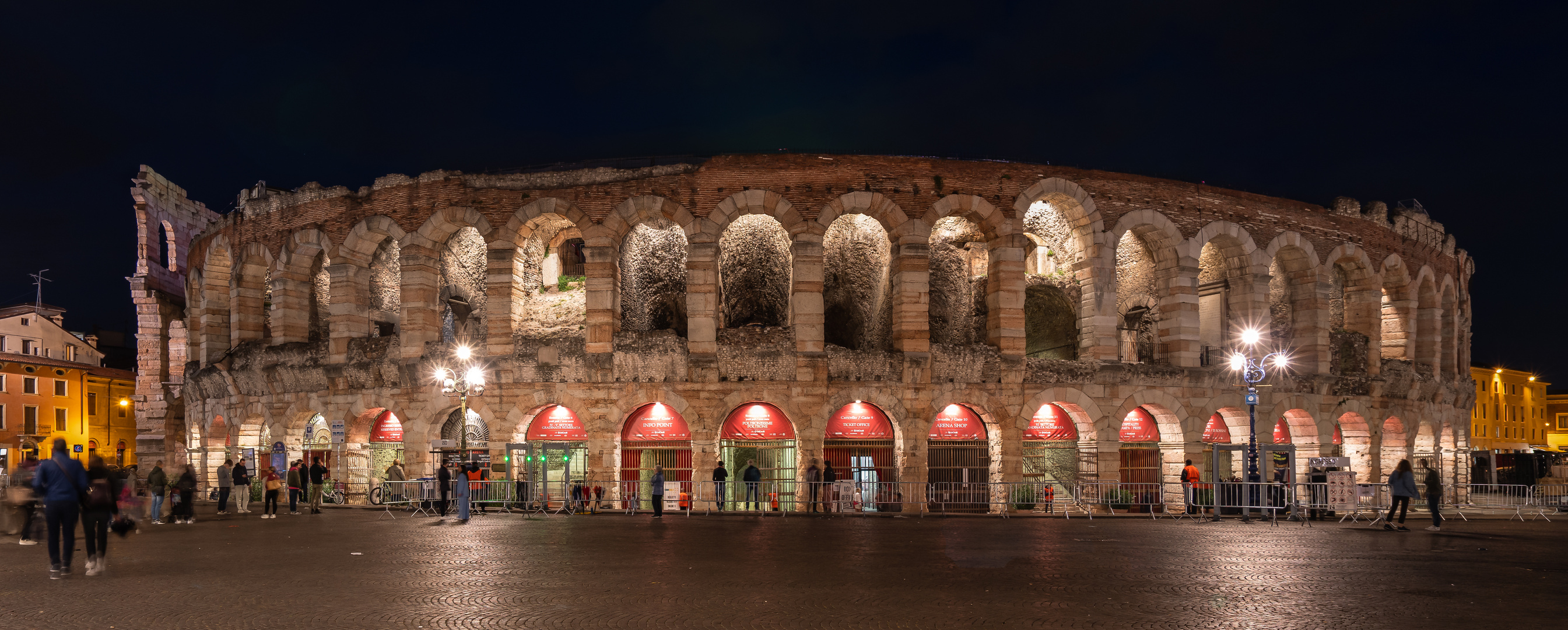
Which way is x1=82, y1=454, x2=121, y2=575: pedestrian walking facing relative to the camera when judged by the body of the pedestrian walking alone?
away from the camera

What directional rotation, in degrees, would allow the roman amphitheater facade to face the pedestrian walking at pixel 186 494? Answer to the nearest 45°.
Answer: approximately 45° to its right

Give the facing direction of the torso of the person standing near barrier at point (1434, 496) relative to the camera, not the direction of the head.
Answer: to the viewer's left

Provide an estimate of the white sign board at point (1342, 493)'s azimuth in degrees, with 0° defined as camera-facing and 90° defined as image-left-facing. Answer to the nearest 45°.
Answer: approximately 0°

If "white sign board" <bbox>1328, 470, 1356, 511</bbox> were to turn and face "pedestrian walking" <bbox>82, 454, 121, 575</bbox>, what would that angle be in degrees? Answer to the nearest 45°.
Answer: approximately 45° to its right
